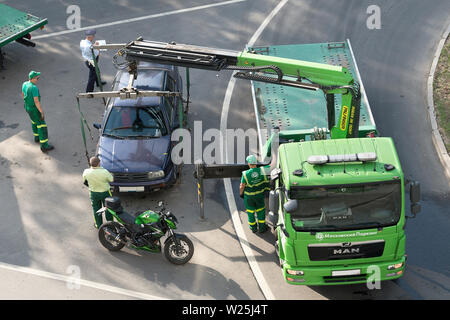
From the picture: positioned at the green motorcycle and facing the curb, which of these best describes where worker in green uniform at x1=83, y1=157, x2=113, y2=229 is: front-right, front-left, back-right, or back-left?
back-left

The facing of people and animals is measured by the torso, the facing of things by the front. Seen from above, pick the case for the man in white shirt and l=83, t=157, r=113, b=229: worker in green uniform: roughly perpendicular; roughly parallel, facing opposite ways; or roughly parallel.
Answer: roughly perpendicular

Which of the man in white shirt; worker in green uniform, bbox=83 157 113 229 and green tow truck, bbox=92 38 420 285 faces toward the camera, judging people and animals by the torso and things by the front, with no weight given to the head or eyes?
the green tow truck

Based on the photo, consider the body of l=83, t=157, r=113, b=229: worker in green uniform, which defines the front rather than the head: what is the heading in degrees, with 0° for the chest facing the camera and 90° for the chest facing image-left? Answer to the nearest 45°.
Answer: approximately 180°

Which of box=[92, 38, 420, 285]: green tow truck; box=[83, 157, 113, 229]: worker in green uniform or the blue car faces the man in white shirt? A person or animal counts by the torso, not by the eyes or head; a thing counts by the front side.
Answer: the worker in green uniform

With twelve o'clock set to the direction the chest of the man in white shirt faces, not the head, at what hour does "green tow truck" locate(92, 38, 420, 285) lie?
The green tow truck is roughly at 2 o'clock from the man in white shirt.

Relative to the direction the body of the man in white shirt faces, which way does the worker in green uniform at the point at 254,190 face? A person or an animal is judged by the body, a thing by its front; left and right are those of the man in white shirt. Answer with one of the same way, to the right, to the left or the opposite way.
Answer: to the left

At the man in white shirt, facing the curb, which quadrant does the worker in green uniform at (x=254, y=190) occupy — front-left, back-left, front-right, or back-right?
front-right

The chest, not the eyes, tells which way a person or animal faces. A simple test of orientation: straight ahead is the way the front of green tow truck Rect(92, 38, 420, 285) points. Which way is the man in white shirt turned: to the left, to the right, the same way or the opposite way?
to the left

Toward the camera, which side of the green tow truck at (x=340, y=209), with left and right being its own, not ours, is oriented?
front

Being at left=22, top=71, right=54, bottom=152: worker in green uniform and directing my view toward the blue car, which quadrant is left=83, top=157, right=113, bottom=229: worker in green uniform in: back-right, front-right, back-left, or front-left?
front-right

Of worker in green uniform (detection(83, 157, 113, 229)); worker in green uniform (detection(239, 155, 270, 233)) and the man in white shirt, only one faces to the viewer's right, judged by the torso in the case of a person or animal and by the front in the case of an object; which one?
the man in white shirt

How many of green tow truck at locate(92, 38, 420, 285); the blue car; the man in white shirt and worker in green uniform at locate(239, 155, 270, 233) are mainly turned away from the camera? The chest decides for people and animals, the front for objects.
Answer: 1

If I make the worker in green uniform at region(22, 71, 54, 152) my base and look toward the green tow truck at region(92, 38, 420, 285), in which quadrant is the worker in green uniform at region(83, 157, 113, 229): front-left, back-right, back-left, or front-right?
front-right

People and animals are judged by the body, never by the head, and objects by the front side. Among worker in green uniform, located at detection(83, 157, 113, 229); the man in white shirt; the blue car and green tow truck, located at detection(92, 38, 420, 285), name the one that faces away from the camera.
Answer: the worker in green uniform

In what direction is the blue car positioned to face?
toward the camera

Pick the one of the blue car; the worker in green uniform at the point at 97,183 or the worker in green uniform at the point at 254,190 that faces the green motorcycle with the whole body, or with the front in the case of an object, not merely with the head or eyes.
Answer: the blue car

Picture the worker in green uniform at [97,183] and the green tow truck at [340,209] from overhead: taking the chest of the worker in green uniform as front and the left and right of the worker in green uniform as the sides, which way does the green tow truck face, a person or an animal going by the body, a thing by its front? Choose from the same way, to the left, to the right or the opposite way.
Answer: the opposite way
